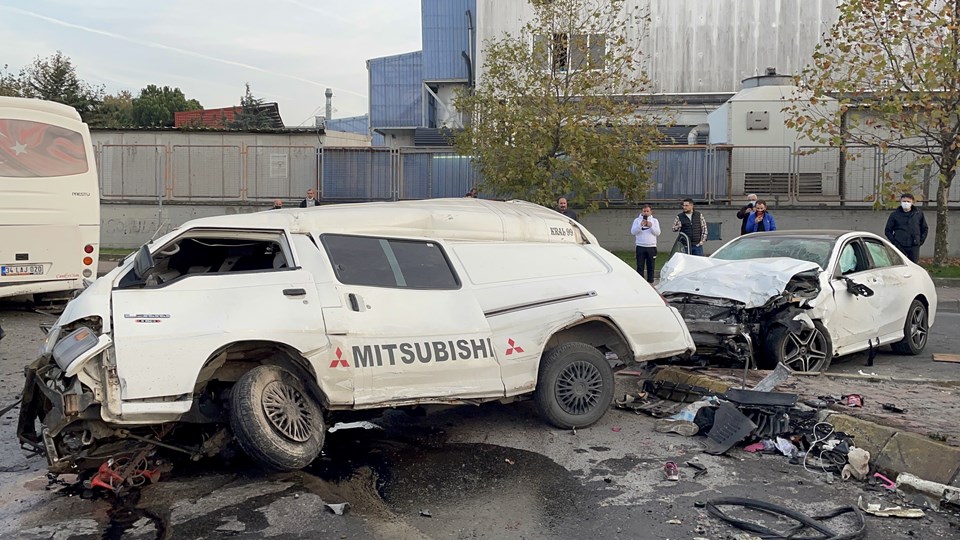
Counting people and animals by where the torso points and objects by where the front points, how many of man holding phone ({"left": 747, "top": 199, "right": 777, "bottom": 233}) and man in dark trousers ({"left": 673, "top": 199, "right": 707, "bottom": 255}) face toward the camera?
2

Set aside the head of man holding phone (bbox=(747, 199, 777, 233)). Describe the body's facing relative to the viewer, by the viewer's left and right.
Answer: facing the viewer

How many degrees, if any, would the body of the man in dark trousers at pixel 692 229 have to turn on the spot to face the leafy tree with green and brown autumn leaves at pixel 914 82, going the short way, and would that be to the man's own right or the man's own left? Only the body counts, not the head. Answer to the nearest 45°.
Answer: approximately 135° to the man's own left

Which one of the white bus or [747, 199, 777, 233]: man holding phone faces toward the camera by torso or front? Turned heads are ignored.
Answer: the man holding phone

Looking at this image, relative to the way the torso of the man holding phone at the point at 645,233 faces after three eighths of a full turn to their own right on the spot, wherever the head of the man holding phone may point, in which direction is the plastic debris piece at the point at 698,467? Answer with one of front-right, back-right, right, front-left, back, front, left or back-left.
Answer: back-left

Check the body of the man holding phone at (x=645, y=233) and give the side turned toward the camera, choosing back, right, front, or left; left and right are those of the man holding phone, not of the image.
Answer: front

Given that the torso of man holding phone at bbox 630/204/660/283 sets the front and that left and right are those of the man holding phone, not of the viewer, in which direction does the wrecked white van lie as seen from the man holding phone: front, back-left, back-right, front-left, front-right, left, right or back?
front

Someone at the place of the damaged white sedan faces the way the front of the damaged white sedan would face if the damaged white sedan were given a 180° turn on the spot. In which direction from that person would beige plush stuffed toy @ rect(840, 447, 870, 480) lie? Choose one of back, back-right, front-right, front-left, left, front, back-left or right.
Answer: back-right

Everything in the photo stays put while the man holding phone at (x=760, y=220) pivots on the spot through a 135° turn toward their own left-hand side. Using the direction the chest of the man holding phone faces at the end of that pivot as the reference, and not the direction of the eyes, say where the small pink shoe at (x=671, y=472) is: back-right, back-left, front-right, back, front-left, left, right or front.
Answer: back-right

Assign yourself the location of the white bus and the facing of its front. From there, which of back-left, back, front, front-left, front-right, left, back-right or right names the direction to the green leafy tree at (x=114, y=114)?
front

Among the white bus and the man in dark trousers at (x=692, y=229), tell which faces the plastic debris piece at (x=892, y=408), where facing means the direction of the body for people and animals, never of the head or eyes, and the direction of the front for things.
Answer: the man in dark trousers

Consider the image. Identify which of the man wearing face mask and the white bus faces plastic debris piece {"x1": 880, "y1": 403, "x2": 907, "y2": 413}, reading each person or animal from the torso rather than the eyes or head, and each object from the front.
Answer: the man wearing face mask

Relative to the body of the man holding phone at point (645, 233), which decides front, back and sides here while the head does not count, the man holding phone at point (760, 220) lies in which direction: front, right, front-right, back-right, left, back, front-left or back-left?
left

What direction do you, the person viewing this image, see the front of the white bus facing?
facing away from the viewer

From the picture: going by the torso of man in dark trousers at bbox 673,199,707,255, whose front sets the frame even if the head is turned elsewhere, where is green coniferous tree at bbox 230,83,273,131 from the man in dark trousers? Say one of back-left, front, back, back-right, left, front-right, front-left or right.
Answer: back-right

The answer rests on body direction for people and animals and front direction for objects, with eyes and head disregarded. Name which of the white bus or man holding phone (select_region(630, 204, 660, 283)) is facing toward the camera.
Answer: the man holding phone

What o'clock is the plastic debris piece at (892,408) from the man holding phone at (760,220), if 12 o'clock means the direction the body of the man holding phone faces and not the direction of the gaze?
The plastic debris piece is roughly at 12 o'clock from the man holding phone.
